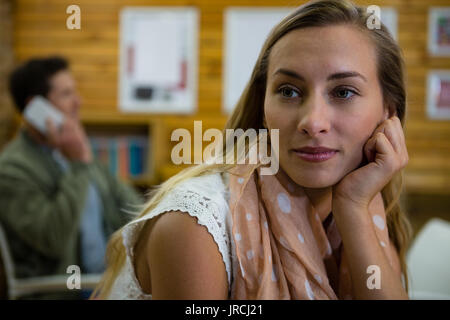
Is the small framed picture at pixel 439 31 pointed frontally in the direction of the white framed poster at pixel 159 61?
no

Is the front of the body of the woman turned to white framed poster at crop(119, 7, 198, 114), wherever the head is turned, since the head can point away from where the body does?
no

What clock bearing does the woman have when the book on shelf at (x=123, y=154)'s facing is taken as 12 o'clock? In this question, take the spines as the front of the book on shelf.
The woman is roughly at 12 o'clock from the book on shelf.

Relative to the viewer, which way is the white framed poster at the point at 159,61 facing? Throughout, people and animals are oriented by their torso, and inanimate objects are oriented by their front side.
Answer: toward the camera

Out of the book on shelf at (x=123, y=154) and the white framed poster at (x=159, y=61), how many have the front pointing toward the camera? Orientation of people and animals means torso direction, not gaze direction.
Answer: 2

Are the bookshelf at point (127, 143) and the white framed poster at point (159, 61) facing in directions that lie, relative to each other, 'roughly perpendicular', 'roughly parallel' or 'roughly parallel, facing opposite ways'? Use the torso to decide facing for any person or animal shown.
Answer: roughly parallel

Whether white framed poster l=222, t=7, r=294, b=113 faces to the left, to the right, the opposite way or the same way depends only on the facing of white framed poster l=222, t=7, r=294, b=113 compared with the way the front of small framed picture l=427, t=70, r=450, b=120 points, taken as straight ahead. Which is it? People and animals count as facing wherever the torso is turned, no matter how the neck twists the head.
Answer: the same way

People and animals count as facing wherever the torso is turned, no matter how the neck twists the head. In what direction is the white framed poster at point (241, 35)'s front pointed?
toward the camera

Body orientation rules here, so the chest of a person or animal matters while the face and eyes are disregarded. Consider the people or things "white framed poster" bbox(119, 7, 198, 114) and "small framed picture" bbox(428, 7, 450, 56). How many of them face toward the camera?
2

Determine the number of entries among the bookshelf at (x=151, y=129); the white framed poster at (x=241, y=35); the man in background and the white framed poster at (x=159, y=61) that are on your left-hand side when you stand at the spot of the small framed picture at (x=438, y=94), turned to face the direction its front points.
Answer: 0

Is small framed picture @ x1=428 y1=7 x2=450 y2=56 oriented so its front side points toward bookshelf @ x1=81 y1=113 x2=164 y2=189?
no

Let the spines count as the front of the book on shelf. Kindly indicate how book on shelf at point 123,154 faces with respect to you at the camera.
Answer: facing the viewer

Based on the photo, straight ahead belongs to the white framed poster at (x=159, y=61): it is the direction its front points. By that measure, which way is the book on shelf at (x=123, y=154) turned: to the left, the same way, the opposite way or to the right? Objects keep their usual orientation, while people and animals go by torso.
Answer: the same way

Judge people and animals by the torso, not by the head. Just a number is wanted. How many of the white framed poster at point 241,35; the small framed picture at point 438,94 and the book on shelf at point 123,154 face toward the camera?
3

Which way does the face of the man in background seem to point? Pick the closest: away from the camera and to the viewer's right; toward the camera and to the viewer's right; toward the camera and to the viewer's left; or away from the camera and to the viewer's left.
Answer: toward the camera and to the viewer's right
